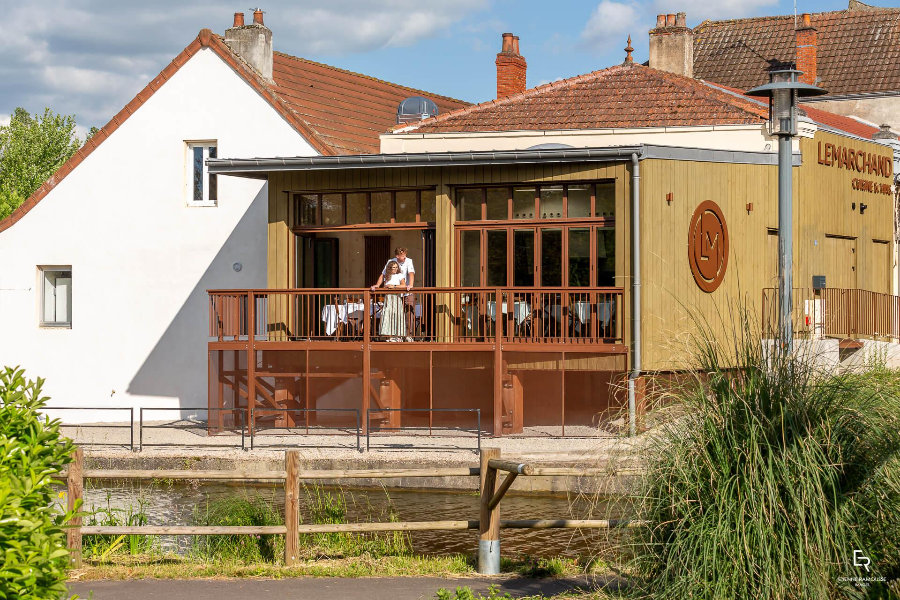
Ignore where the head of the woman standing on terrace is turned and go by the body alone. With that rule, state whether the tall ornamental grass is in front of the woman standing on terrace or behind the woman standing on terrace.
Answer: in front

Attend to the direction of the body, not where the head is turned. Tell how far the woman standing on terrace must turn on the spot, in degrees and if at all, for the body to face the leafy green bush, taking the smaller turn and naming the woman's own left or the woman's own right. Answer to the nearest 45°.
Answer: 0° — they already face it

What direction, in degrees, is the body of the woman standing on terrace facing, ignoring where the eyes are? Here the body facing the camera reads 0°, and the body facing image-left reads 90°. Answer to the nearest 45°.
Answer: approximately 0°

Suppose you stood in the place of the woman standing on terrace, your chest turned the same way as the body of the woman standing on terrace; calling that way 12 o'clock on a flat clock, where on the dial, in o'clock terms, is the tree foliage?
The tree foliage is roughly at 5 o'clock from the woman standing on terrace.

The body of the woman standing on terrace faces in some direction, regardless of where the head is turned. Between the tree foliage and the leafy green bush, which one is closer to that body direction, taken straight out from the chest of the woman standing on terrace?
the leafy green bush

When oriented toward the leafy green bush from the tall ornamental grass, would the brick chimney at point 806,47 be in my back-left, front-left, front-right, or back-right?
back-right

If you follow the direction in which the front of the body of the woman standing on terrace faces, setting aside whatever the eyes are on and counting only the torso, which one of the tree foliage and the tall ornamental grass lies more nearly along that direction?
the tall ornamental grass

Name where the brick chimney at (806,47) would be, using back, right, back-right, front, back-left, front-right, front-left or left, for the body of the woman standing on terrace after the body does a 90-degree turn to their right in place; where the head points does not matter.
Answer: back-right

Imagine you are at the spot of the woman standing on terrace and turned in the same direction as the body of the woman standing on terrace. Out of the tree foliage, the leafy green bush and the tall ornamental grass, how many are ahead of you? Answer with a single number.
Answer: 2
